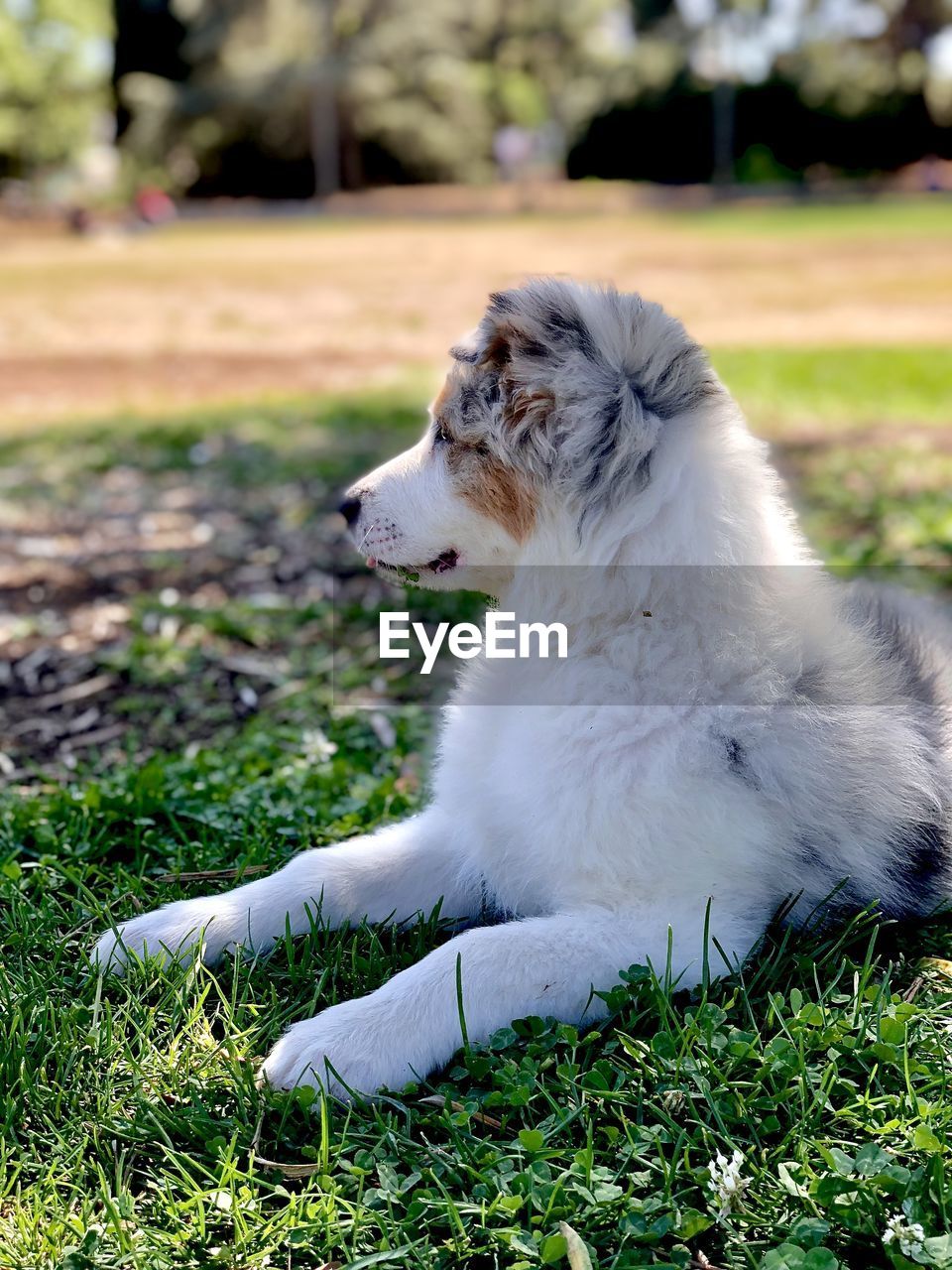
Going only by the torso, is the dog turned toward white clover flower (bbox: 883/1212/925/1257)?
no

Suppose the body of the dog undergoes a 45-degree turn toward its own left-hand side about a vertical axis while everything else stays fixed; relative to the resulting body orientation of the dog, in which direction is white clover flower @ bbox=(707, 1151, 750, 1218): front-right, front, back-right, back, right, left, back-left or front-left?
front

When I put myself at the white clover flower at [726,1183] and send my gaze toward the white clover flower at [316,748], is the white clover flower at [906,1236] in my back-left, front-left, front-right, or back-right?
back-right

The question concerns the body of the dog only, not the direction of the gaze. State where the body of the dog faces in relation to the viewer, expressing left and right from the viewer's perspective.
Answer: facing the viewer and to the left of the viewer
